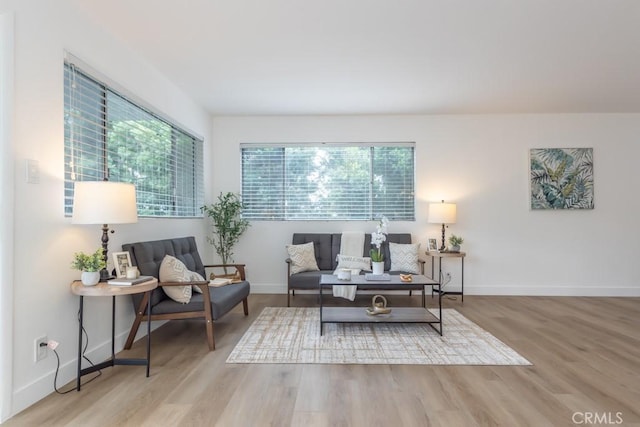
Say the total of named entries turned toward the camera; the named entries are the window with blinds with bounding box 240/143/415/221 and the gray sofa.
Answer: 2

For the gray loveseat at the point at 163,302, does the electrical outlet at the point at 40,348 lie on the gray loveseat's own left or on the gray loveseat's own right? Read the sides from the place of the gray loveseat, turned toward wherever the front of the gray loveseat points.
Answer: on the gray loveseat's own right

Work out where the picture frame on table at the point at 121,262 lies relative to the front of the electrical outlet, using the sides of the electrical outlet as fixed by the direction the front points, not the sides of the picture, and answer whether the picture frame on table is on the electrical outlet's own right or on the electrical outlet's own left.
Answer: on the electrical outlet's own left

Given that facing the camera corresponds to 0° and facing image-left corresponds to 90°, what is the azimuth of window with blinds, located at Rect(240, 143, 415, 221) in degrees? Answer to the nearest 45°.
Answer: approximately 0°

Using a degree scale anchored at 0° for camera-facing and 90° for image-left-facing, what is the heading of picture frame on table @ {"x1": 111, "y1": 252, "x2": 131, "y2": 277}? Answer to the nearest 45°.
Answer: approximately 315°

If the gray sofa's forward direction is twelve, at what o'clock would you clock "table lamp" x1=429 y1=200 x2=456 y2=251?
The table lamp is roughly at 9 o'clock from the gray sofa.

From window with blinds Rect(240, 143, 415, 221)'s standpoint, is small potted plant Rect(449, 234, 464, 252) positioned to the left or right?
on its left
